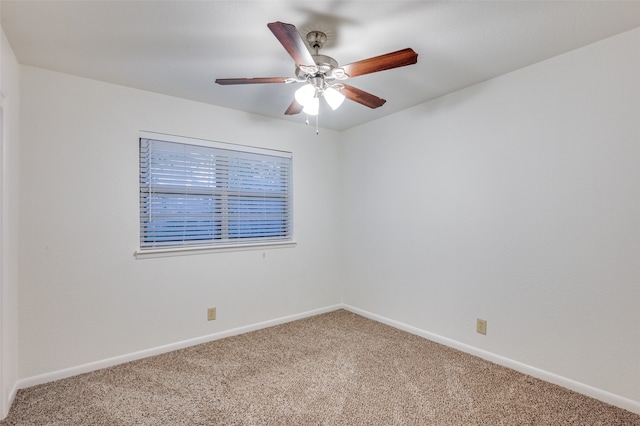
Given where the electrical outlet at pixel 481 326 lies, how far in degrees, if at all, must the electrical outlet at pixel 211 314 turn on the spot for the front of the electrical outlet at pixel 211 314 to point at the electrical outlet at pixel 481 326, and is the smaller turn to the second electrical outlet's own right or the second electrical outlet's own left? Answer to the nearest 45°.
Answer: approximately 45° to the second electrical outlet's own left

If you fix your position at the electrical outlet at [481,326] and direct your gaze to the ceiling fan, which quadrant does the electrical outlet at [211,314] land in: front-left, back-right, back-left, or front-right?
front-right

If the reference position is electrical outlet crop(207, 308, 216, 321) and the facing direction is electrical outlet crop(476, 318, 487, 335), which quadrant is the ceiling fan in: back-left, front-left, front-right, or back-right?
front-right

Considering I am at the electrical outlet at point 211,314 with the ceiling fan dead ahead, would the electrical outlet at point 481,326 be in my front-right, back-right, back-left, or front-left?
front-left

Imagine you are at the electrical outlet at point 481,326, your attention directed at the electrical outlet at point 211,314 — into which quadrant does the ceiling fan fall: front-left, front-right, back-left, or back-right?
front-left
